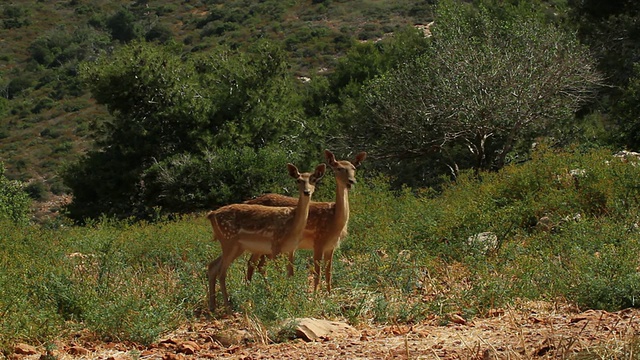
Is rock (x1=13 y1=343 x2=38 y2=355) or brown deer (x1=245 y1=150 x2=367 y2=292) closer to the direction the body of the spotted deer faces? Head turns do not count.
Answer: the brown deer

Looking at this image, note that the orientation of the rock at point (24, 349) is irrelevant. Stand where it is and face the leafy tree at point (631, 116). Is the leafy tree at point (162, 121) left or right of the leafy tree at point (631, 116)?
left

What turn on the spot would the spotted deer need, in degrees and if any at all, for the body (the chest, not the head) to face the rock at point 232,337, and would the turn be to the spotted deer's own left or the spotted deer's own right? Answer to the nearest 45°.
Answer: approximately 90° to the spotted deer's own right

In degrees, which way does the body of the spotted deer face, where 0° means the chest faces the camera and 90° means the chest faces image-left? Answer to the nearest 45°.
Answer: approximately 270°

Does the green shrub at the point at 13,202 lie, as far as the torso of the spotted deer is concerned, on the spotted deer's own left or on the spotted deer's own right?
on the spotted deer's own left

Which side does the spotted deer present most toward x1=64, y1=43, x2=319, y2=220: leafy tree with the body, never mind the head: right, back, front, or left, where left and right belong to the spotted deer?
left

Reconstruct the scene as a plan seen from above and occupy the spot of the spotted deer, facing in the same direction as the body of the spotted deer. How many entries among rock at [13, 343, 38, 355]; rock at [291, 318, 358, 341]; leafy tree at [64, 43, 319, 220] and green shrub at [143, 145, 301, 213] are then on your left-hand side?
2

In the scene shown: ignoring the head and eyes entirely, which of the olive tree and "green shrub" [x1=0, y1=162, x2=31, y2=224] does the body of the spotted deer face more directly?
the olive tree

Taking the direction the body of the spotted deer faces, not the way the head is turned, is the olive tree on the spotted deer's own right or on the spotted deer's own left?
on the spotted deer's own left

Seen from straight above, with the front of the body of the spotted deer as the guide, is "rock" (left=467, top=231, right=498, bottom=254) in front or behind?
in front
